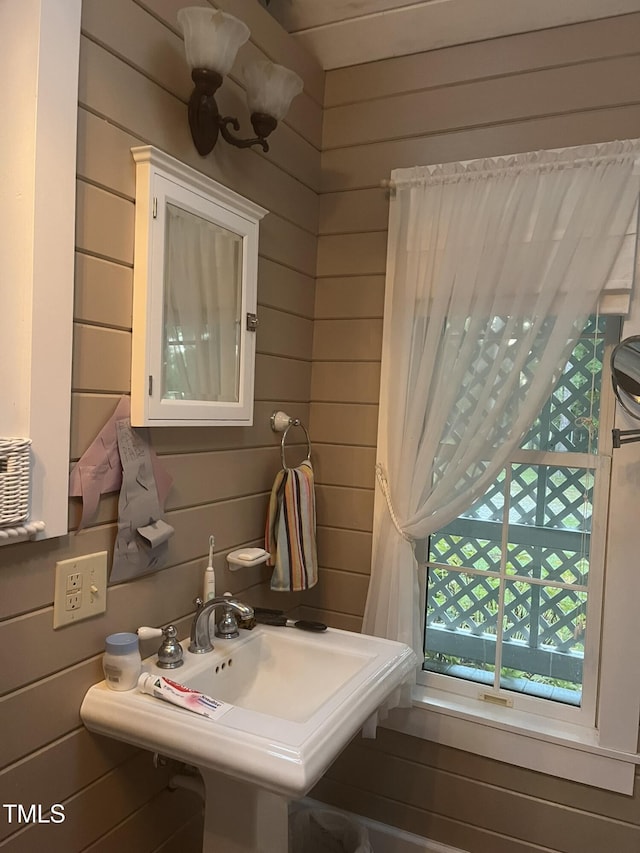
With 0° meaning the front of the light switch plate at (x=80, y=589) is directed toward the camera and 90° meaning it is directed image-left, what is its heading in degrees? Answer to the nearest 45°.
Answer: approximately 315°

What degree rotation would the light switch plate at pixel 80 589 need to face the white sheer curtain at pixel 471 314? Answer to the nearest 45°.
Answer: approximately 45° to its left

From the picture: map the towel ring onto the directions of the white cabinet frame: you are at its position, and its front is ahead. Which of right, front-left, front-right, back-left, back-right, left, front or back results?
left

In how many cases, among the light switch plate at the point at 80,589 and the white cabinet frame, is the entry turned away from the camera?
0

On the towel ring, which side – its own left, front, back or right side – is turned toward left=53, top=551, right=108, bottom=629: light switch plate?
right

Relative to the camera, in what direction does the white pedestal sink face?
facing the viewer and to the right of the viewer

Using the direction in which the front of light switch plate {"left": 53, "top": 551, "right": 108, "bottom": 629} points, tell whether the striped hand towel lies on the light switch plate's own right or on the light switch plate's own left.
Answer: on the light switch plate's own left
